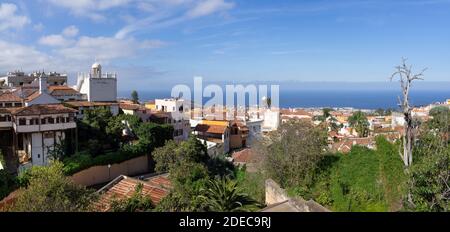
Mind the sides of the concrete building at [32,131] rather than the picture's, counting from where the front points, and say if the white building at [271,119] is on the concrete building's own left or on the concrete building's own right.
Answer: on the concrete building's own left

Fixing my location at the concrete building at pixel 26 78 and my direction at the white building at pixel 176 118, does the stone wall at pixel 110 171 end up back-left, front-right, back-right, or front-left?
front-right

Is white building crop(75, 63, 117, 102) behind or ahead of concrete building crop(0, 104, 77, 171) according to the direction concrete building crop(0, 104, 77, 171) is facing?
behind

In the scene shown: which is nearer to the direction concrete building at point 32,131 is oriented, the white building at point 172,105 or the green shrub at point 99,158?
the green shrub

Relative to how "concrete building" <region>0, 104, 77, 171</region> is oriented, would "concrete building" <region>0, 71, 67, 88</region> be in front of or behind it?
behind

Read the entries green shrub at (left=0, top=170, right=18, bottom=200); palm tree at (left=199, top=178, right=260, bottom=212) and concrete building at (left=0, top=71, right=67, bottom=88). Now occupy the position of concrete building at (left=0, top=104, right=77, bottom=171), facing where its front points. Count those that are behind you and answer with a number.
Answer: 1

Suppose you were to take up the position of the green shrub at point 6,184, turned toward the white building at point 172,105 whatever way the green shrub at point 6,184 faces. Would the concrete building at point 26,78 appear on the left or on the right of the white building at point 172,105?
left

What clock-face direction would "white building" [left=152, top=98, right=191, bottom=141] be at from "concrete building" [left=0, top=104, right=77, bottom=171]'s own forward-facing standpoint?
The white building is roughly at 8 o'clock from the concrete building.

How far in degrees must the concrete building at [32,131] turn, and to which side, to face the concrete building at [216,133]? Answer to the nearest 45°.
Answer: approximately 135° to its left

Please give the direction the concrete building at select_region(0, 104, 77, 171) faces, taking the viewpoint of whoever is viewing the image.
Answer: facing the viewer

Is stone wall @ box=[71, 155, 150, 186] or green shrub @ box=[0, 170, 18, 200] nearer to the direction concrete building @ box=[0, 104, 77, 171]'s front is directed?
the green shrub

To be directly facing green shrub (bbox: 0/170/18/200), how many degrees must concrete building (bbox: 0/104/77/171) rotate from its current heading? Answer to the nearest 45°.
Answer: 0° — it already faces it

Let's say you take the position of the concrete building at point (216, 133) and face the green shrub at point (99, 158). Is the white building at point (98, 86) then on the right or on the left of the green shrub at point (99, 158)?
right
